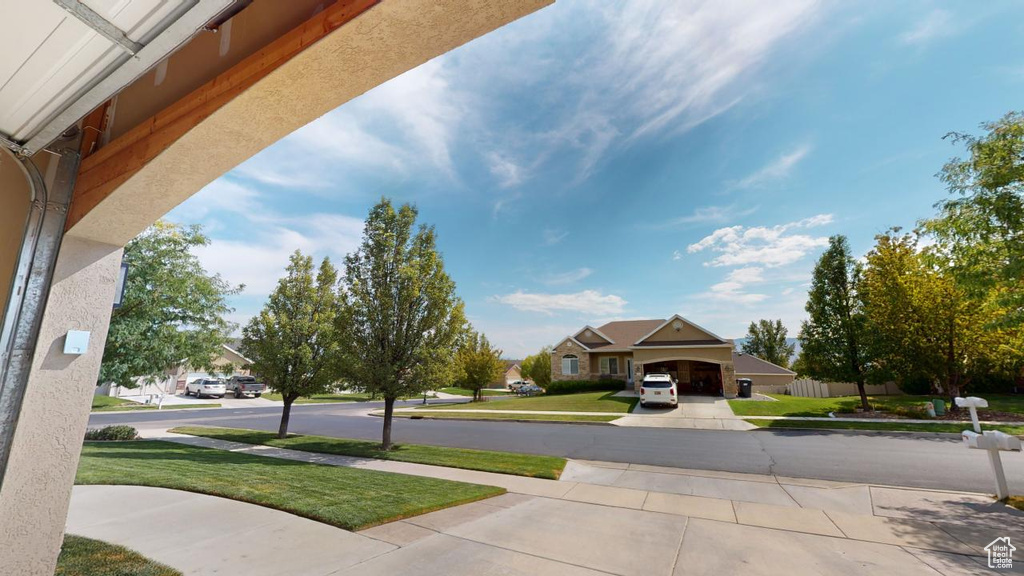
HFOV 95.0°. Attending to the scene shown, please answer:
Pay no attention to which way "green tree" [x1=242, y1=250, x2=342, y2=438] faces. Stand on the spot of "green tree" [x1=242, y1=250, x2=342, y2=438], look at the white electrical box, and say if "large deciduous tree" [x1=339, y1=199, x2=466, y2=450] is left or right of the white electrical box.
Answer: left

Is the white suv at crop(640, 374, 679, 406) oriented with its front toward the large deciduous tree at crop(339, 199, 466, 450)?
no

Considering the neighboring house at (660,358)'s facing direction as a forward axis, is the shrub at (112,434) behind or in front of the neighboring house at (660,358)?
in front

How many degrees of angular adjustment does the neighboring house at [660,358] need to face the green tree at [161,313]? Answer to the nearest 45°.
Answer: approximately 45° to its right

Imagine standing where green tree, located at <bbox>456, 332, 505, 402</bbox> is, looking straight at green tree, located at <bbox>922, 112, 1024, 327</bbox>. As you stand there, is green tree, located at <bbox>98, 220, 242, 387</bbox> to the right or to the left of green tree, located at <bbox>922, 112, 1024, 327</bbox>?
right

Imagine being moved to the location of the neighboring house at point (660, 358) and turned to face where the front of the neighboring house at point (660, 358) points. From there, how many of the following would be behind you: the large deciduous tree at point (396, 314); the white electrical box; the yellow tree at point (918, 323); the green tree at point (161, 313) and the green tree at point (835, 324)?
0

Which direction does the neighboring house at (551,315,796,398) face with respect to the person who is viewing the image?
facing the viewer
